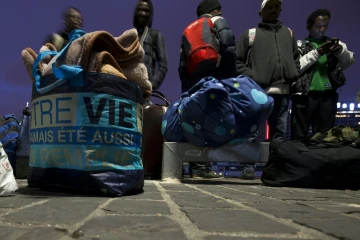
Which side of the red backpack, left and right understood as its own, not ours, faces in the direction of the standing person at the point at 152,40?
right

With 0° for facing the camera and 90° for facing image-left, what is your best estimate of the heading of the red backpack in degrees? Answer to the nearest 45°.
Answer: approximately 45°

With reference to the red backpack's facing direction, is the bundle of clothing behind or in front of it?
in front

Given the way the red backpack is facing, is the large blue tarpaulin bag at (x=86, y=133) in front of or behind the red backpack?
in front

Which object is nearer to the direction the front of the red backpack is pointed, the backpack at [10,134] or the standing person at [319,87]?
the backpack

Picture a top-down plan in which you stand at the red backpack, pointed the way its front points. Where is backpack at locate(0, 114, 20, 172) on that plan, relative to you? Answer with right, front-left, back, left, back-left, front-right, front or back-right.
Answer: front-right
